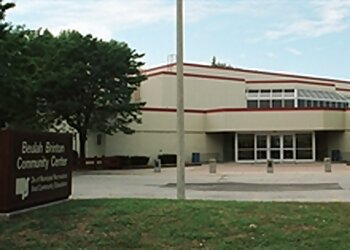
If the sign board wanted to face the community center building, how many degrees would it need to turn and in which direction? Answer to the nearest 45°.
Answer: approximately 90° to its left

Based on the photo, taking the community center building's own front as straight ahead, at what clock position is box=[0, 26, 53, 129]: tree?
The tree is roughly at 1 o'clock from the community center building.

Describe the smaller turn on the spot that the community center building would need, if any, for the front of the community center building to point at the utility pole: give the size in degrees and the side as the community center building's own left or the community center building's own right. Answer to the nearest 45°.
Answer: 0° — it already faces it

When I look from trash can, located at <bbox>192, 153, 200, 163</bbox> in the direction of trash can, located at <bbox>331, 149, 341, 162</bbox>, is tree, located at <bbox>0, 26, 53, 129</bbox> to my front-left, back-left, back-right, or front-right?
back-right

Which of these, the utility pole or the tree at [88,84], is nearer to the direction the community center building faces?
the utility pole

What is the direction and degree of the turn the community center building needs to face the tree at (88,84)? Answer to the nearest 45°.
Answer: approximately 45° to its right
